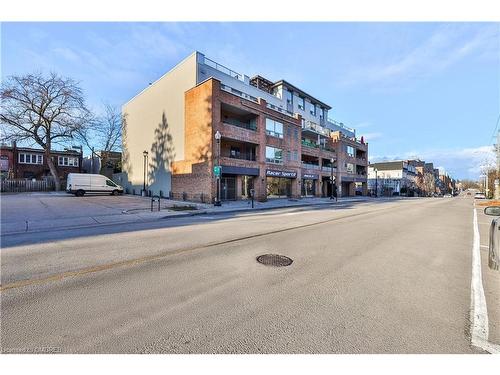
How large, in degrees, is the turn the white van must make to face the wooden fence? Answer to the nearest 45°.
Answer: approximately 135° to its left

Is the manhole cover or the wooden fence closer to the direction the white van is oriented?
the manhole cover

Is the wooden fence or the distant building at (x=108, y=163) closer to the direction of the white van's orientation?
the distant building

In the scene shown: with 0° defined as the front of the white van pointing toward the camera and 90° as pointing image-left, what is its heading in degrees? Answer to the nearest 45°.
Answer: approximately 270°

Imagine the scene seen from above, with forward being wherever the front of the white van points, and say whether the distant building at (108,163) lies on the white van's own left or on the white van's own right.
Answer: on the white van's own left

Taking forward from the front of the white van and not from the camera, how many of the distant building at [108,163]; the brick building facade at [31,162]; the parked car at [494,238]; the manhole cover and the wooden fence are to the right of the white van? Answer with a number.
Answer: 2

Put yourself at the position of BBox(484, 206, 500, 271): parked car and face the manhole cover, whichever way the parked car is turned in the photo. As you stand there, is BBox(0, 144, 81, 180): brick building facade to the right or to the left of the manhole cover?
right

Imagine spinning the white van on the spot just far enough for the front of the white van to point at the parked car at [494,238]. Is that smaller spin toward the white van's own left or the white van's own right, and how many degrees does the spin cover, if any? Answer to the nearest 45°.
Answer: approximately 90° to the white van's own right

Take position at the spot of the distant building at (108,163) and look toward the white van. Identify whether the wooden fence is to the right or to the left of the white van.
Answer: right

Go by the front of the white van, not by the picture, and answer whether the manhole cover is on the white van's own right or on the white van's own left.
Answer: on the white van's own right
